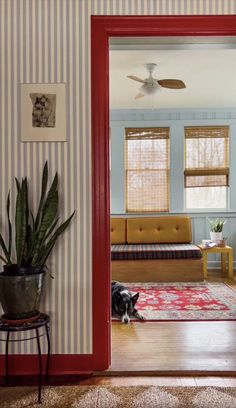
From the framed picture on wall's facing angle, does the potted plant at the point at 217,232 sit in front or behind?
behind

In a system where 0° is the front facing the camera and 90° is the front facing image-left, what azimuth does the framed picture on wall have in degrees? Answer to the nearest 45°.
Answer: approximately 0°

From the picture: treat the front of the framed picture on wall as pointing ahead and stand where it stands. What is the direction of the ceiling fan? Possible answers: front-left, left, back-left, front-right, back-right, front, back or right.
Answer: back-left
